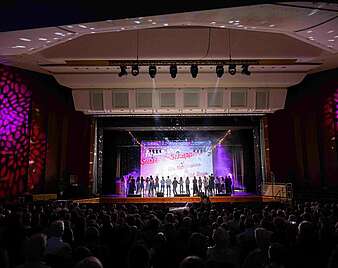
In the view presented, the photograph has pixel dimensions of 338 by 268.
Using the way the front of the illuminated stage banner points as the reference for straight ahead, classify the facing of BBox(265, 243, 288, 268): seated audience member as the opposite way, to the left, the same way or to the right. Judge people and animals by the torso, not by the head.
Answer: the opposite way

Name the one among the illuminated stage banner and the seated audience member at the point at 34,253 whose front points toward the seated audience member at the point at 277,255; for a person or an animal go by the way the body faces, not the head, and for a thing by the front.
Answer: the illuminated stage banner

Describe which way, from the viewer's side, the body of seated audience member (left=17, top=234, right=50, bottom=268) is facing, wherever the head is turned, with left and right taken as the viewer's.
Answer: facing away from the viewer

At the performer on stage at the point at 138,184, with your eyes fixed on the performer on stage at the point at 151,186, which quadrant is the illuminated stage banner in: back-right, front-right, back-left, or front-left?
front-left

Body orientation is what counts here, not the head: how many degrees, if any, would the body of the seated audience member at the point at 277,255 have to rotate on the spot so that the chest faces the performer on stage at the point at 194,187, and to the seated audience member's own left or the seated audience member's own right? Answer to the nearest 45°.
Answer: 0° — they already face them

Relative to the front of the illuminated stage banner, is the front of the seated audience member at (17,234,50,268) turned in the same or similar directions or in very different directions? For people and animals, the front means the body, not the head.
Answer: very different directions

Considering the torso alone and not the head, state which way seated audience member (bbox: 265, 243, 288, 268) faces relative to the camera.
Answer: away from the camera

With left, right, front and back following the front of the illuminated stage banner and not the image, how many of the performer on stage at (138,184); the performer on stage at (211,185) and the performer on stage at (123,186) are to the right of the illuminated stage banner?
2

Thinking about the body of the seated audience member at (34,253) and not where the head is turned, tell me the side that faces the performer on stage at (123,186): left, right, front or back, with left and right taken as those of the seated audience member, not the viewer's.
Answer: front

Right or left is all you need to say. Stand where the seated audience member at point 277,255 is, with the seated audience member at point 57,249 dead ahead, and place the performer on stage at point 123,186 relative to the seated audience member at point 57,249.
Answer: right

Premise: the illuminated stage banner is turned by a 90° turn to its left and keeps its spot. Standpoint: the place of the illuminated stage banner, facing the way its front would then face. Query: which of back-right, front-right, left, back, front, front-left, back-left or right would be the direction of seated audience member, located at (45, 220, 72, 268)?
right

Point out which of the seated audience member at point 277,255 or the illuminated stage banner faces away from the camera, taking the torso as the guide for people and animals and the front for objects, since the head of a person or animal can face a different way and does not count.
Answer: the seated audience member

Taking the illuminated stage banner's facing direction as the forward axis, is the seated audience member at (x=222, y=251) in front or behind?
in front

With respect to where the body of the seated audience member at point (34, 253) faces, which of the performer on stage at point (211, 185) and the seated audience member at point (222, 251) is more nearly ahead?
the performer on stage
